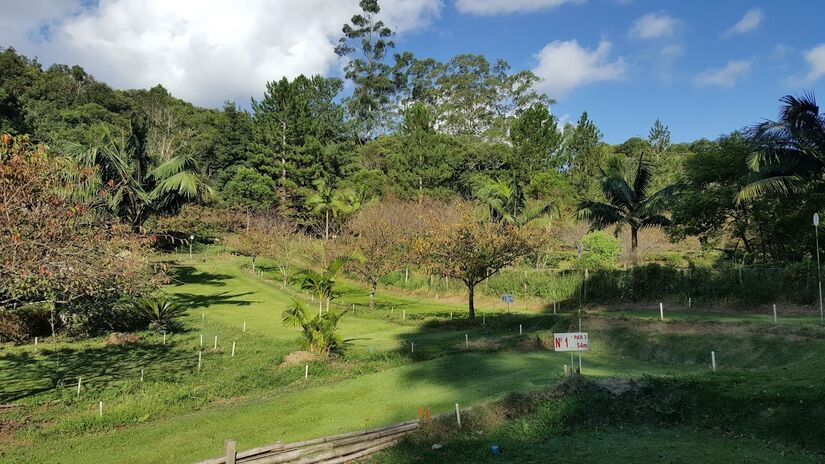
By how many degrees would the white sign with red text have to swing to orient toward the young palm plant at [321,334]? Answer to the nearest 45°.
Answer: approximately 135° to its right

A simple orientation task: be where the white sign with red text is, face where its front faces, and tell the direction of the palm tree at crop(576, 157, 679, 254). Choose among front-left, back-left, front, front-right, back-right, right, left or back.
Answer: back

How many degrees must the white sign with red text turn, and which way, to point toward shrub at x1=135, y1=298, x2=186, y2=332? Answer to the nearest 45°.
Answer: approximately 135° to its right

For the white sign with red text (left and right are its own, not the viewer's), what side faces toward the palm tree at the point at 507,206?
back

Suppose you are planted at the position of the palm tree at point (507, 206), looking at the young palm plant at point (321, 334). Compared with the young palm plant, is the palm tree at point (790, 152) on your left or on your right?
left

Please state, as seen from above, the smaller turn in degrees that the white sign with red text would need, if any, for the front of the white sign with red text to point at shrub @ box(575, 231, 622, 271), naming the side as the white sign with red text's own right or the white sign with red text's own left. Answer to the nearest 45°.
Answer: approximately 180°

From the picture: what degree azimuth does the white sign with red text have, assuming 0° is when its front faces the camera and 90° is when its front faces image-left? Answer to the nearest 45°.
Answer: approximately 0°
